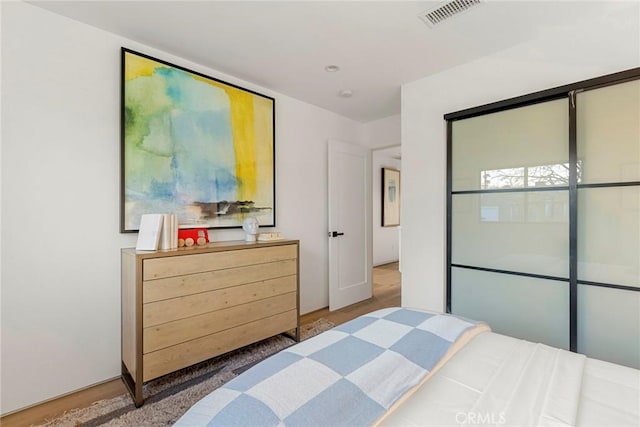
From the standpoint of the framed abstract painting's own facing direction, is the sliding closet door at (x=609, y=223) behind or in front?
in front

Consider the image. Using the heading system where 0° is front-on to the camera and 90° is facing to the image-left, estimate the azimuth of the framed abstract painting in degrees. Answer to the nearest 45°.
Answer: approximately 315°

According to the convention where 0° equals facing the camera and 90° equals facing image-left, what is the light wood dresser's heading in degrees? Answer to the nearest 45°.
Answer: approximately 315°

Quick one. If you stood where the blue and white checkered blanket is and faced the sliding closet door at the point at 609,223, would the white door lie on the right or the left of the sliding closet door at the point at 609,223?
left

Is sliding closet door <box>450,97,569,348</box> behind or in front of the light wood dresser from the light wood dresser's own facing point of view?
in front

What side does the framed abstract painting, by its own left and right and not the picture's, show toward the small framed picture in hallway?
left

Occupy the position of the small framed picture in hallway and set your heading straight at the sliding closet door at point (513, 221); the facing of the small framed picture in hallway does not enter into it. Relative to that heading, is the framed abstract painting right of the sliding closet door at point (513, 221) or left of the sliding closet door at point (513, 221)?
right

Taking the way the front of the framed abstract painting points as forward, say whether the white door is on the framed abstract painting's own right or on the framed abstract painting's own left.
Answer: on the framed abstract painting's own left
